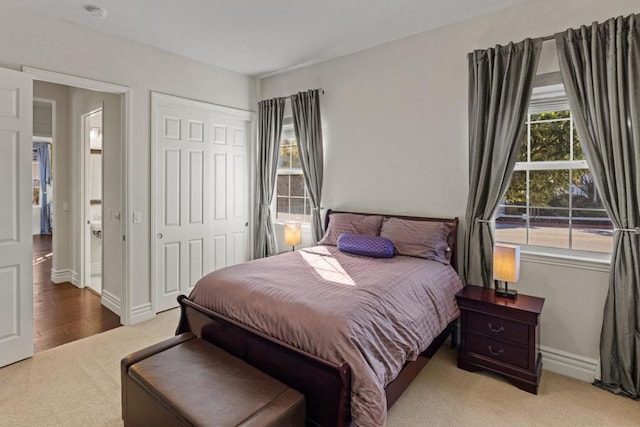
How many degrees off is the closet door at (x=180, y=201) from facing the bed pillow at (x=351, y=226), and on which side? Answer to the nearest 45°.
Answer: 0° — it already faces it

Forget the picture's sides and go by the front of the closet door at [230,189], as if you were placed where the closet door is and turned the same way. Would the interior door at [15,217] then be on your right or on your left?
on your right

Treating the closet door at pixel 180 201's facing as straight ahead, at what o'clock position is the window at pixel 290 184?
The window is roughly at 10 o'clock from the closet door.

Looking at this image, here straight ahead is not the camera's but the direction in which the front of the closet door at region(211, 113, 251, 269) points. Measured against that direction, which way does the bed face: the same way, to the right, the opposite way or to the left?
to the right

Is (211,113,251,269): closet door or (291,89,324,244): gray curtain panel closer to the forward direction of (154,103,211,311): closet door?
the gray curtain panel

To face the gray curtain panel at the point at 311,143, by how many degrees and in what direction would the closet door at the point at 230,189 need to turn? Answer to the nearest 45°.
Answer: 0° — it already faces it

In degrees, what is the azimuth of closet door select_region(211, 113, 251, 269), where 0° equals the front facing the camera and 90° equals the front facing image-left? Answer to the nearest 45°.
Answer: approximately 315°

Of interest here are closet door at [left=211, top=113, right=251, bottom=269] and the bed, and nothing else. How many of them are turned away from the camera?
0

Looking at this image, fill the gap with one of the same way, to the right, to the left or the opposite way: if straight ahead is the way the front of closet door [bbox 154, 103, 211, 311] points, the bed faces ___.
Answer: to the right

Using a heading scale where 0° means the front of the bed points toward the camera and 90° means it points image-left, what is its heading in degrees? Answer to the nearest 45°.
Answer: approximately 45°

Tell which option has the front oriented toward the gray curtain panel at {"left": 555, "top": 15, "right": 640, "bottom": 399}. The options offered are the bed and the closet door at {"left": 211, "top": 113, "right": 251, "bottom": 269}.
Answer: the closet door

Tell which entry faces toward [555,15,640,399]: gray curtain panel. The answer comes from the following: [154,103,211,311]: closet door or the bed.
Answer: the closet door

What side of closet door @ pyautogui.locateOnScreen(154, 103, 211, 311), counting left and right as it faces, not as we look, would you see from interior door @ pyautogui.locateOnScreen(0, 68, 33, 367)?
right

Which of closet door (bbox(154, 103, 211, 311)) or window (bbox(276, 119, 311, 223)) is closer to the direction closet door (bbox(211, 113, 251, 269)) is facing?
the window

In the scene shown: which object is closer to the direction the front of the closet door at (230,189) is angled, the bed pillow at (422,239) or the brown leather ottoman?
the bed pillow

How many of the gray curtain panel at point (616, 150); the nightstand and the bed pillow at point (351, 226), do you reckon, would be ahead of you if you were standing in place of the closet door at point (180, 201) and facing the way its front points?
3

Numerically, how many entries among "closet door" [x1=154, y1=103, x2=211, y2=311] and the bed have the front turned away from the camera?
0
